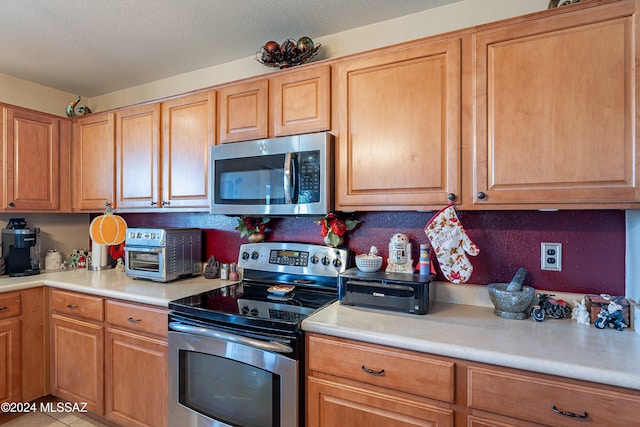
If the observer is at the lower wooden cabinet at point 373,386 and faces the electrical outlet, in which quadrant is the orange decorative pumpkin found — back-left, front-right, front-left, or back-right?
back-left

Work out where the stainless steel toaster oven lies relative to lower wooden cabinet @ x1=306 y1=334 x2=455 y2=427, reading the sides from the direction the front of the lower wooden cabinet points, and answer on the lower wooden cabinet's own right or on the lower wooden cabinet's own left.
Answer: on the lower wooden cabinet's own right

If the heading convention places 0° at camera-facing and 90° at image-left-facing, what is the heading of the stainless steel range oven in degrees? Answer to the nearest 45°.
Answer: approximately 45°

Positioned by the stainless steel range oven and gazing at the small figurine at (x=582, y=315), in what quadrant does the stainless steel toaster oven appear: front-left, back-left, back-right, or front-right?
back-left

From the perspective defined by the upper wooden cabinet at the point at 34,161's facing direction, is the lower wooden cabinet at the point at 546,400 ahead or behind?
ahead

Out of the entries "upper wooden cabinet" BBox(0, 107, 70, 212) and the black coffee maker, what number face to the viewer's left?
0

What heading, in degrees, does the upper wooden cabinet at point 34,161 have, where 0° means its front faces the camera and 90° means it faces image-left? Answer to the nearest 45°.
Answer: approximately 315°

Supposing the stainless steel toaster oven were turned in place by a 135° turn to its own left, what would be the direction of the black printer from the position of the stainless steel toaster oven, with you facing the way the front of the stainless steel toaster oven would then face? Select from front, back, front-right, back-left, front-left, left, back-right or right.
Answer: front-right

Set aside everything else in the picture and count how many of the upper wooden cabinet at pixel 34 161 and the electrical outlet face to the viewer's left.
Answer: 0
